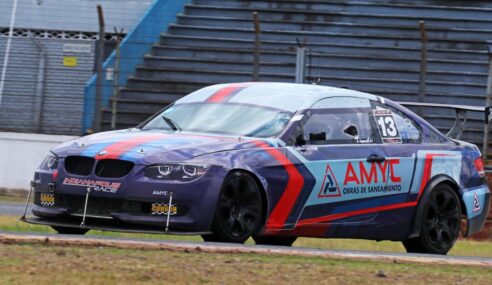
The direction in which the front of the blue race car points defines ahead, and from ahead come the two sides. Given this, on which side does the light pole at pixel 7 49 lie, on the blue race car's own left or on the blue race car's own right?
on the blue race car's own right

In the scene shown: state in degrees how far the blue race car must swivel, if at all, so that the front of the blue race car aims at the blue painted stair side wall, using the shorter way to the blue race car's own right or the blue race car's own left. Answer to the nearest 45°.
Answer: approximately 135° to the blue race car's own right

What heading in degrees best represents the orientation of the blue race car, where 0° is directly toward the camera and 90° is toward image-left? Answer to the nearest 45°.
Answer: approximately 45°
